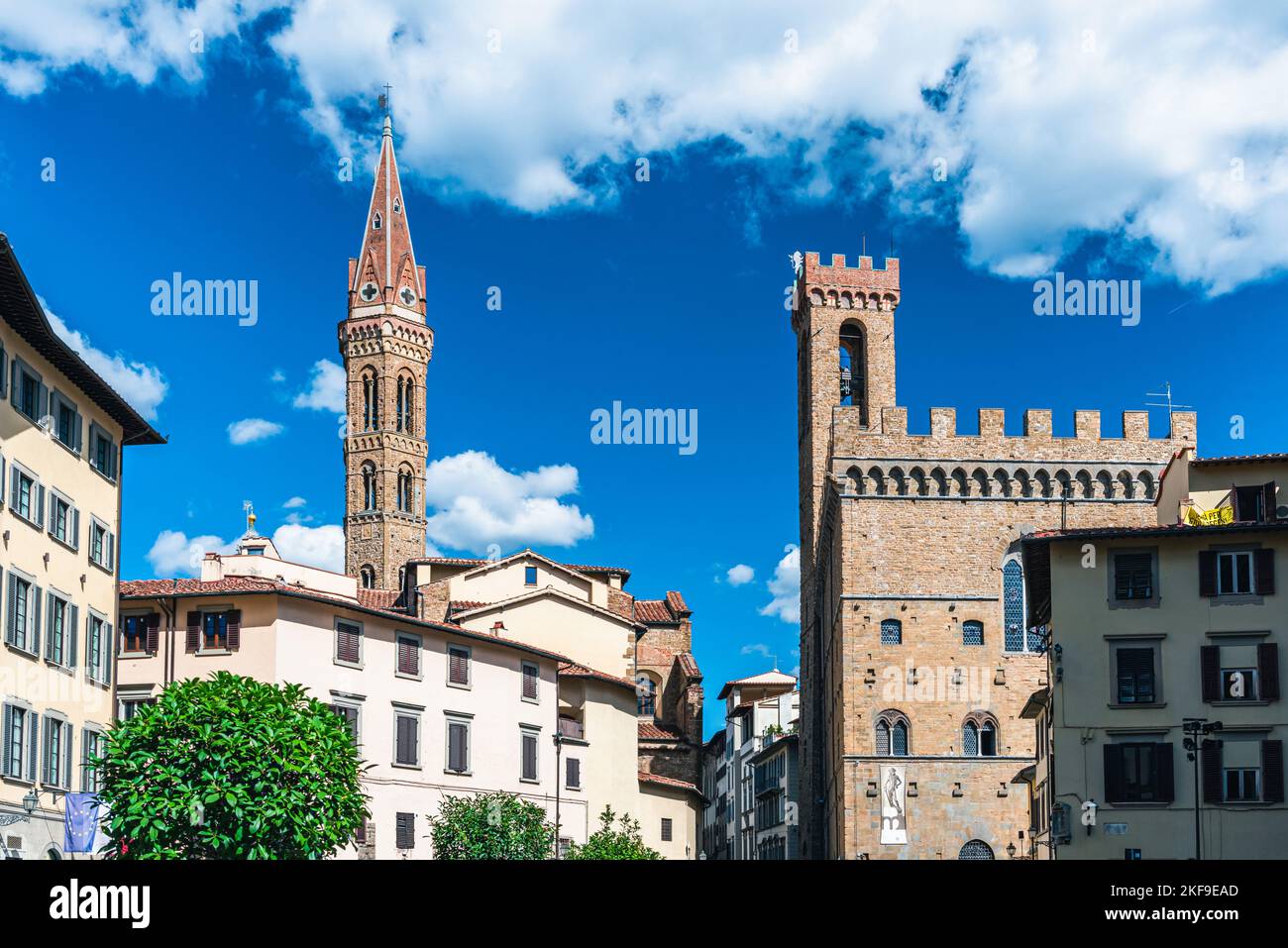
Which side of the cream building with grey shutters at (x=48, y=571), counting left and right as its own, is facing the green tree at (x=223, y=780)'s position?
front

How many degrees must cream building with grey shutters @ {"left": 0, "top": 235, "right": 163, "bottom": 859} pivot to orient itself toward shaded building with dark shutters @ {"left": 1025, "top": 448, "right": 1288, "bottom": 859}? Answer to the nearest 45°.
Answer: approximately 45° to its left

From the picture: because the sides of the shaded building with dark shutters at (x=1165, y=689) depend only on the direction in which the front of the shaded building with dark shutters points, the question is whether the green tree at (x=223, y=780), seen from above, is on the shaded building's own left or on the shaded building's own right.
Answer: on the shaded building's own right

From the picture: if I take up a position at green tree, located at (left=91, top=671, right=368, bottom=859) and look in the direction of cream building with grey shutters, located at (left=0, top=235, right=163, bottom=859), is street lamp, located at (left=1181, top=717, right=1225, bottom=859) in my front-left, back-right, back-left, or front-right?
back-right

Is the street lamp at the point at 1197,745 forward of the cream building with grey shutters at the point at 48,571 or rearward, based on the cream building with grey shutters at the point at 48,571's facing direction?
forward

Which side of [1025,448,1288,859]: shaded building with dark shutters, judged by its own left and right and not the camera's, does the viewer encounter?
front

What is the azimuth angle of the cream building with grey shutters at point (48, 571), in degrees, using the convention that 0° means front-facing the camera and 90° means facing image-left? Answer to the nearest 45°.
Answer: approximately 315°
